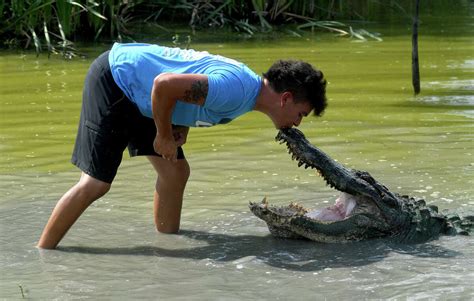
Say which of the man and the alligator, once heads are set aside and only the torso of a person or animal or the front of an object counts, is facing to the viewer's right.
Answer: the man

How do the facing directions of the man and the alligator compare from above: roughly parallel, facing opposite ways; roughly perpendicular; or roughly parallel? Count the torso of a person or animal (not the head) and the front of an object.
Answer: roughly parallel, facing opposite ways

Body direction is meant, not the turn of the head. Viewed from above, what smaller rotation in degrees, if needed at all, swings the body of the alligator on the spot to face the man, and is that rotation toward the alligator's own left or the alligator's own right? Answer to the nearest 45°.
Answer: approximately 45° to the alligator's own left

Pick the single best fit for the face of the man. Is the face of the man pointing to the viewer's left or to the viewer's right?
to the viewer's right

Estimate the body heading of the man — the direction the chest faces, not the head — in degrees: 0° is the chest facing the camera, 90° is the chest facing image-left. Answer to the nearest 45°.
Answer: approximately 270°

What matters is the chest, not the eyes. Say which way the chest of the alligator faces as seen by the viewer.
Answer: to the viewer's left

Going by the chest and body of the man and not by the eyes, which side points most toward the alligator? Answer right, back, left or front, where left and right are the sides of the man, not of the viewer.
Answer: front

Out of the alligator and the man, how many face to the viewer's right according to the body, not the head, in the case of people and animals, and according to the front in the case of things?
1
